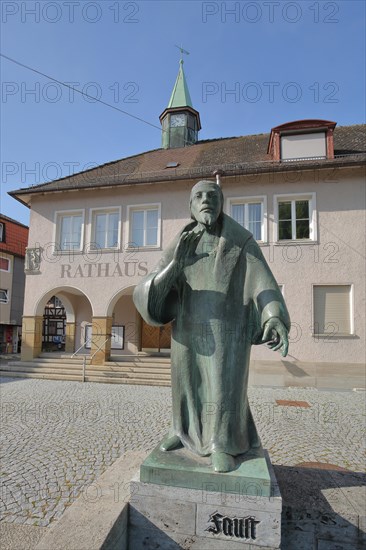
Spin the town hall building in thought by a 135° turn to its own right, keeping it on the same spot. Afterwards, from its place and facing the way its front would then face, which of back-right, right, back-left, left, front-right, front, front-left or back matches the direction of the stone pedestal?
back-left

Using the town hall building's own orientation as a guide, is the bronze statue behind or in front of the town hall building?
in front

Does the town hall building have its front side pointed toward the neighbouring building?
no

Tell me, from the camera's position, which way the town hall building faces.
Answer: facing the viewer

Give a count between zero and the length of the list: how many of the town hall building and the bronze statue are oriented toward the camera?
2

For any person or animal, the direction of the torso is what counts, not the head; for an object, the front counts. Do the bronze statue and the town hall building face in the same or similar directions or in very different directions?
same or similar directions

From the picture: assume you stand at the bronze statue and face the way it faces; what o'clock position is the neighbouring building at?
The neighbouring building is roughly at 5 o'clock from the bronze statue.

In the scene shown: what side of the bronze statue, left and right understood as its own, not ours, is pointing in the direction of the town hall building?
back

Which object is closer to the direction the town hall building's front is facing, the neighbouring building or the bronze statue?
the bronze statue

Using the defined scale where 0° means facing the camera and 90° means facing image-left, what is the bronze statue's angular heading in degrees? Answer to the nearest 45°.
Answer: approximately 0°
